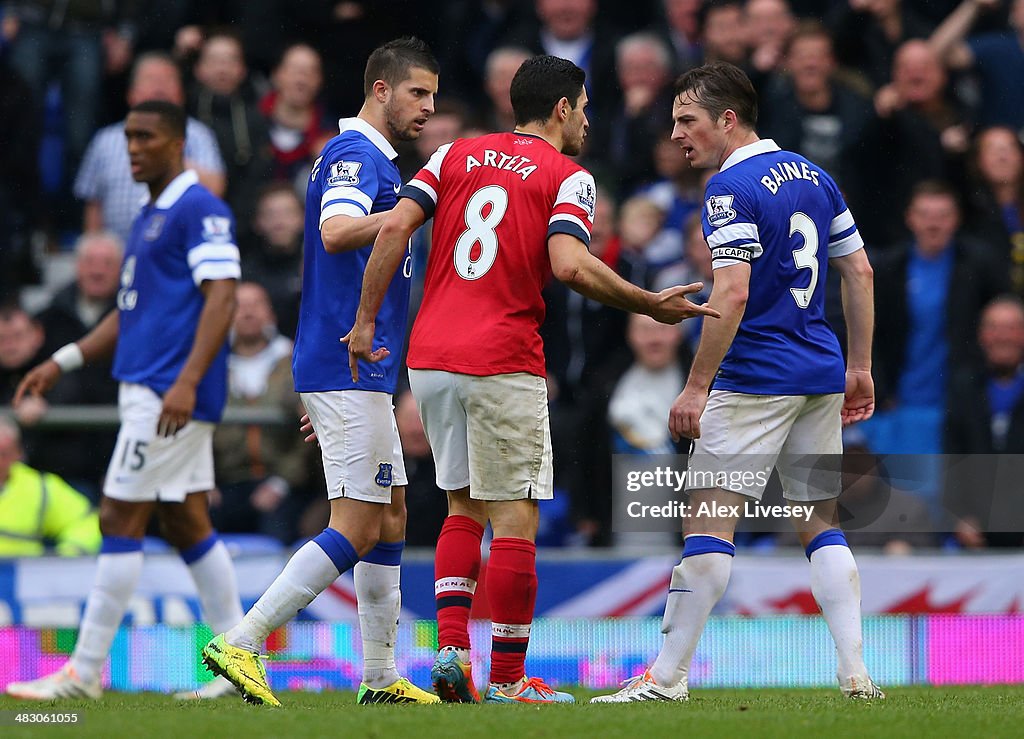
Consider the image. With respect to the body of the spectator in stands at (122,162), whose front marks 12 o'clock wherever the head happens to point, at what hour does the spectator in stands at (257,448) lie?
the spectator in stands at (257,448) is roughly at 11 o'clock from the spectator in stands at (122,162).

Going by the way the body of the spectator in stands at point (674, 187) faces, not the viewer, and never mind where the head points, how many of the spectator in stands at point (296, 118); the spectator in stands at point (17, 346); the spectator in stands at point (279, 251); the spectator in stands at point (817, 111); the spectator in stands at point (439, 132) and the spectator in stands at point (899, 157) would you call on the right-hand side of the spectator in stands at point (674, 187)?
4

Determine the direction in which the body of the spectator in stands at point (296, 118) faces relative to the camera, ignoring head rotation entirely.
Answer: toward the camera

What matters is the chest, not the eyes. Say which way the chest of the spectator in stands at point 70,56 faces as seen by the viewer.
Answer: toward the camera

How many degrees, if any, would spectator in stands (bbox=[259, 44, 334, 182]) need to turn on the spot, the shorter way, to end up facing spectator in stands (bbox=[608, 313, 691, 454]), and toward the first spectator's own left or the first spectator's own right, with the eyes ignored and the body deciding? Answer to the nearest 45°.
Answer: approximately 45° to the first spectator's own left

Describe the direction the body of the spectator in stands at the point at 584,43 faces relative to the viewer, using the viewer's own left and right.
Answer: facing the viewer

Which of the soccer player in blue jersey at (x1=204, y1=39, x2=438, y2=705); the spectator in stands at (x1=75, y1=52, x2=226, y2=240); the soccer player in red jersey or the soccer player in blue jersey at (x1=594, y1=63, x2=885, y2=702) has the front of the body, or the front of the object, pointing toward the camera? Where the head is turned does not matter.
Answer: the spectator in stands

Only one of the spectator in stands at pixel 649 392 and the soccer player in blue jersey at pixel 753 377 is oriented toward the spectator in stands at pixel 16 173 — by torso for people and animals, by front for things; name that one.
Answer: the soccer player in blue jersey

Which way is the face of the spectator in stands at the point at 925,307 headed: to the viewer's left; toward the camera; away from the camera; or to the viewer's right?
toward the camera

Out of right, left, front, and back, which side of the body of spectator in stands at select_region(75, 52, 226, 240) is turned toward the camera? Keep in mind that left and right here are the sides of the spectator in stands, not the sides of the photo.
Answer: front

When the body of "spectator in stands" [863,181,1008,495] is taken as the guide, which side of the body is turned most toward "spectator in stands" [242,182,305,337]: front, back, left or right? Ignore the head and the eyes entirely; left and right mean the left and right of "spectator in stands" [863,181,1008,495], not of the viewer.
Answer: right

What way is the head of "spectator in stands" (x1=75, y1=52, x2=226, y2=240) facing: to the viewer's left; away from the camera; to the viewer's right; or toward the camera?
toward the camera

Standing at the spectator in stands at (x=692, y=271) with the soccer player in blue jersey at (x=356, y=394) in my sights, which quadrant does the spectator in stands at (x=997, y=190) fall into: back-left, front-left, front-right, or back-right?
back-left
